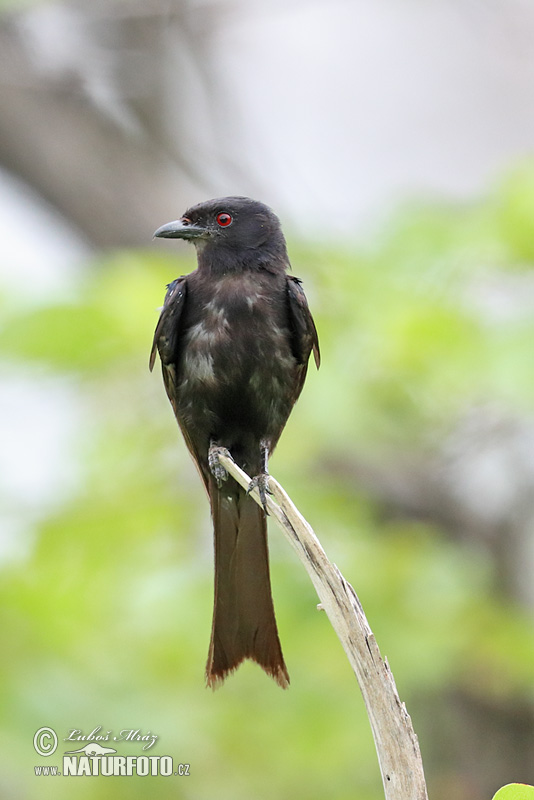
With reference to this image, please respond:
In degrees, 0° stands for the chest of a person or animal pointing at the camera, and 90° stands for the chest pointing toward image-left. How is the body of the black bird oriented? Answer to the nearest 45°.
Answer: approximately 0°
